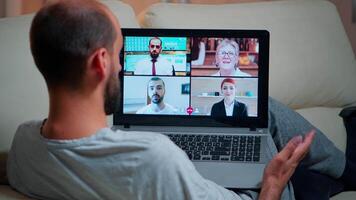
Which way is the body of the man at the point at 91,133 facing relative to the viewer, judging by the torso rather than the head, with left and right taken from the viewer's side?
facing away from the viewer and to the right of the viewer

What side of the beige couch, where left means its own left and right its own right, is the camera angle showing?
front

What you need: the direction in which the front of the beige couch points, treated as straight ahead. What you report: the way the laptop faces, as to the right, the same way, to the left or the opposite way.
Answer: the same way

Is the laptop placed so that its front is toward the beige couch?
no

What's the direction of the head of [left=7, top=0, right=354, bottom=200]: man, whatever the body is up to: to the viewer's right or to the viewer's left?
to the viewer's right

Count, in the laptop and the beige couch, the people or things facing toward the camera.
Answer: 2
